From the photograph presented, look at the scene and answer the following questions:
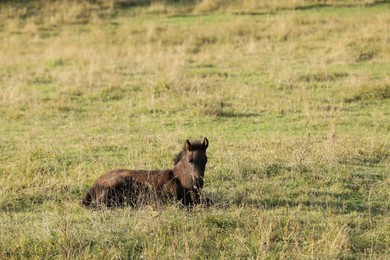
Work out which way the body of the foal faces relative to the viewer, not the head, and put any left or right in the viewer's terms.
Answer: facing to the right of the viewer

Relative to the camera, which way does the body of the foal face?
to the viewer's right
